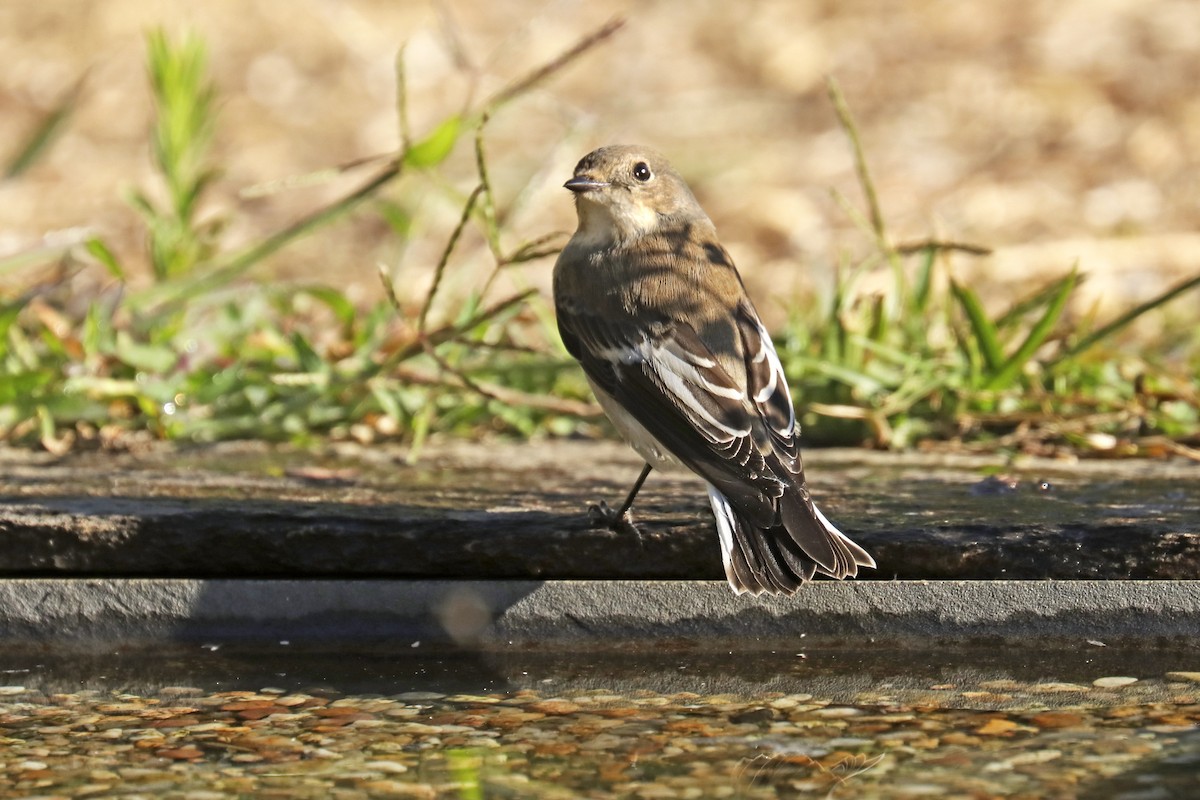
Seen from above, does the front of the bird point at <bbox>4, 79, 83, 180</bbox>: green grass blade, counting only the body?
yes

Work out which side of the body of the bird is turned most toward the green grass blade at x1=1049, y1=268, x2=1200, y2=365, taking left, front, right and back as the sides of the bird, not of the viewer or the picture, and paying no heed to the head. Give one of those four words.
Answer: right

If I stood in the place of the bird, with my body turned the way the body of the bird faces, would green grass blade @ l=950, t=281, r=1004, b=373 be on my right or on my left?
on my right

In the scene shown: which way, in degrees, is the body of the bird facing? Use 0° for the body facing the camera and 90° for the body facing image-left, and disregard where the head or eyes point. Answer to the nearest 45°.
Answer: approximately 135°
